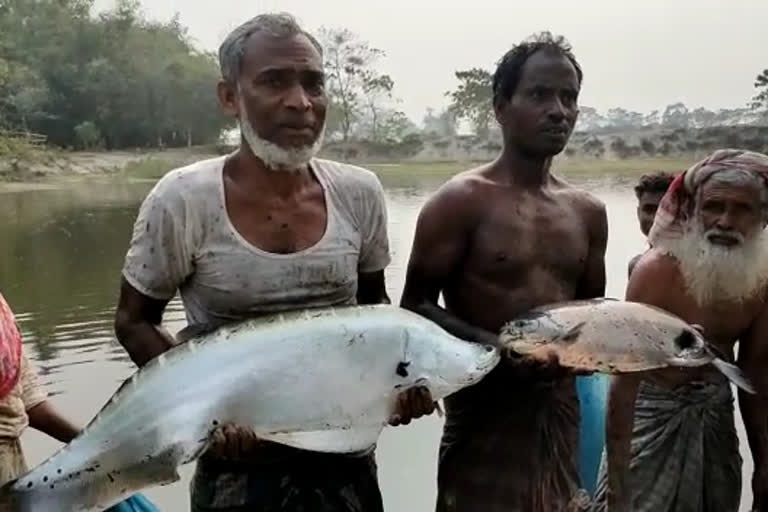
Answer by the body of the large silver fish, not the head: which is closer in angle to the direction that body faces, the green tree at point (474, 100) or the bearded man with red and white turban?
the bearded man with red and white turban

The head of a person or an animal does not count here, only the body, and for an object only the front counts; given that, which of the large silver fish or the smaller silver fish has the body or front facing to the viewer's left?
the smaller silver fish

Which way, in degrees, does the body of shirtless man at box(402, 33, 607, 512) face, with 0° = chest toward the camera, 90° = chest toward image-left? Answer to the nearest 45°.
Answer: approximately 315°

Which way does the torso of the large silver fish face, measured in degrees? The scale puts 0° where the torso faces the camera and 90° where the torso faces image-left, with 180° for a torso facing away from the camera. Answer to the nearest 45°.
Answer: approximately 270°

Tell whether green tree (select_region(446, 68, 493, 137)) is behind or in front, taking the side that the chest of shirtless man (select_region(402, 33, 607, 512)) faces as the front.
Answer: behind

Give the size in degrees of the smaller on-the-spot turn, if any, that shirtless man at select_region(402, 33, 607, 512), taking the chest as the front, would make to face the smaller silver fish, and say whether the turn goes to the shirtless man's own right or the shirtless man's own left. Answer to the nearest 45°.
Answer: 0° — they already face it

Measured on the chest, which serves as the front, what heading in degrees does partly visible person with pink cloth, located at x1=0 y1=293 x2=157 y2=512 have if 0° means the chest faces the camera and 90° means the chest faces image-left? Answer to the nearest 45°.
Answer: approximately 315°

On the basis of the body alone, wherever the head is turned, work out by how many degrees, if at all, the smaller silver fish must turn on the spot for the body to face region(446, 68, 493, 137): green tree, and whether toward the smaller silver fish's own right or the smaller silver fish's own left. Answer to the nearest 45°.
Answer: approximately 90° to the smaller silver fish's own right

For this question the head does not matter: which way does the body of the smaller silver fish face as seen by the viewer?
to the viewer's left

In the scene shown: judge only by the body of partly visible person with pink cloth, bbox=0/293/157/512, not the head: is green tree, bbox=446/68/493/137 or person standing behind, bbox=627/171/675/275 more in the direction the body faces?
the person standing behind
